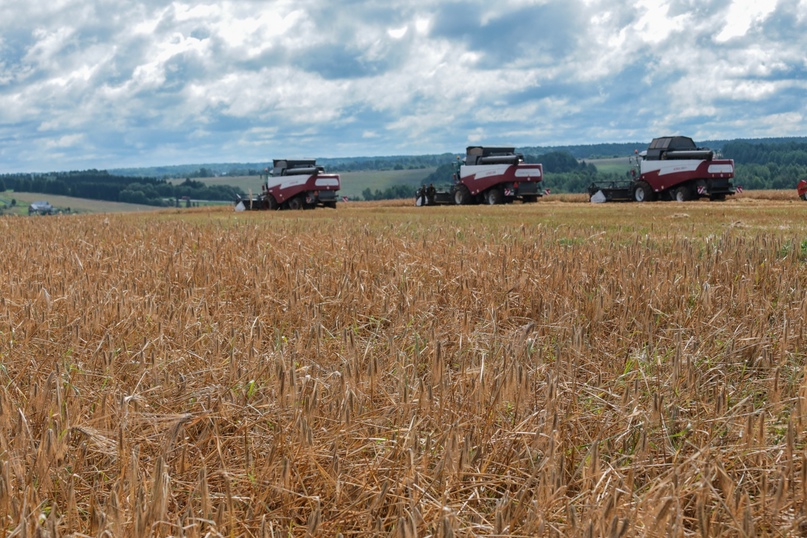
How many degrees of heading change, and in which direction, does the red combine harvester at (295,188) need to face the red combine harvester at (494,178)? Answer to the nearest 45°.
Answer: approximately 135° to its right

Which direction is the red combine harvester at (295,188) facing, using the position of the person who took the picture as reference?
facing away from the viewer and to the left of the viewer

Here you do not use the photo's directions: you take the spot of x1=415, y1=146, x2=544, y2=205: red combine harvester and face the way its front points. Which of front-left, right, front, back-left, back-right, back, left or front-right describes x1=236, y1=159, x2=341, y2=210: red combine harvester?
front-left

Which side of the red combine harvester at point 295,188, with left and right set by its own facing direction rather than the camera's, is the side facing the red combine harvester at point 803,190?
back

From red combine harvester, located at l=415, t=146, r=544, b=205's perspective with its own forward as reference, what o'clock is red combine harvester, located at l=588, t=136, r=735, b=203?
red combine harvester, located at l=588, t=136, r=735, b=203 is roughly at 5 o'clock from red combine harvester, located at l=415, t=146, r=544, b=205.

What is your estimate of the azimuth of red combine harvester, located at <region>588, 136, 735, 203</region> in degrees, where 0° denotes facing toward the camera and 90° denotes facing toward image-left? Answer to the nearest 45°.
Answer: approximately 135°

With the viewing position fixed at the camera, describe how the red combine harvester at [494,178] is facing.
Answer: facing away from the viewer and to the left of the viewer
